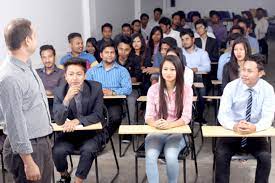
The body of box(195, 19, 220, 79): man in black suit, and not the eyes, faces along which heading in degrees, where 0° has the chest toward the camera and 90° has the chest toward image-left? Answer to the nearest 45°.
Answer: approximately 45°

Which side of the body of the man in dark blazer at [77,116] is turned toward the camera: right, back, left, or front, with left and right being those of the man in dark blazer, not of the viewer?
front

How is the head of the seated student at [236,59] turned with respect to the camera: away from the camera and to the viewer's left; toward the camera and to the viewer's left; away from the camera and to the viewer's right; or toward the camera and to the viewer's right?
toward the camera and to the viewer's left

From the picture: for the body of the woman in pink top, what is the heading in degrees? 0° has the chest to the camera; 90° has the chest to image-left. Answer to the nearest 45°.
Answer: approximately 0°

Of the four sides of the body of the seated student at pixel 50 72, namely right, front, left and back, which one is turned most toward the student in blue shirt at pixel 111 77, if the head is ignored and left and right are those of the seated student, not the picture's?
left

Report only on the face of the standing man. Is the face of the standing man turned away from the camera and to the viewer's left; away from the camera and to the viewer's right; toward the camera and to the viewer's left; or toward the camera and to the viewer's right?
away from the camera and to the viewer's right

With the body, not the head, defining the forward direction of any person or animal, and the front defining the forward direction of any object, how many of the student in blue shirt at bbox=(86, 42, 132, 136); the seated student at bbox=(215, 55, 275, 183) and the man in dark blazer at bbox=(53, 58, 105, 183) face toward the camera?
3

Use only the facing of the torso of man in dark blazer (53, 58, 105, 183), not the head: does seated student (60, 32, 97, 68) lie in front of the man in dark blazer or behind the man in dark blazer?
behind

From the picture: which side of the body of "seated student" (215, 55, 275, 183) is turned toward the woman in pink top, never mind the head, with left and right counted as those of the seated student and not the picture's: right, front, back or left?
right

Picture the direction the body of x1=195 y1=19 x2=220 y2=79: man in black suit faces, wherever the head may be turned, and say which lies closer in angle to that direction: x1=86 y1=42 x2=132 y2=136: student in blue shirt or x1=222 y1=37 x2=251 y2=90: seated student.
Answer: the student in blue shirt

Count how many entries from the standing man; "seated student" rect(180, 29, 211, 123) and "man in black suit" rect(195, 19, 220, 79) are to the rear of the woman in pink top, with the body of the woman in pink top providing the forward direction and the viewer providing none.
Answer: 2

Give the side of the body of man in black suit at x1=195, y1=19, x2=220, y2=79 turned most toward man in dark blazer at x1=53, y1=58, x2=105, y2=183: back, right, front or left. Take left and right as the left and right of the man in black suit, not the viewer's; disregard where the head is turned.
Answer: front

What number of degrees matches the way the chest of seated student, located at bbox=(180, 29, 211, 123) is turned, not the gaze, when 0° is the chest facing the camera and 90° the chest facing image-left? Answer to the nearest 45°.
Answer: approximately 45°
